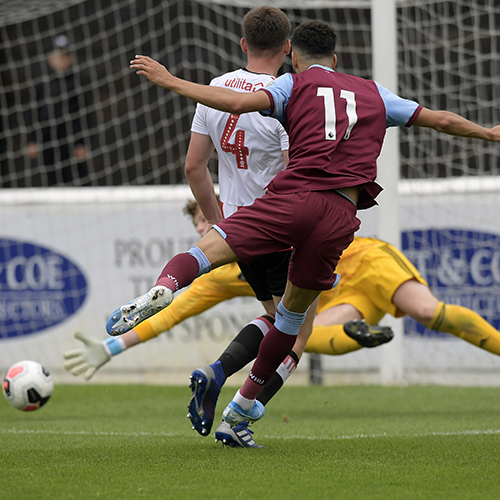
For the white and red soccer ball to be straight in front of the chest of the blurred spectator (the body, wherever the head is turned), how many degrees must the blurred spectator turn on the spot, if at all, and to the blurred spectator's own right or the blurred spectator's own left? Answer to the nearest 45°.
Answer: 0° — they already face it

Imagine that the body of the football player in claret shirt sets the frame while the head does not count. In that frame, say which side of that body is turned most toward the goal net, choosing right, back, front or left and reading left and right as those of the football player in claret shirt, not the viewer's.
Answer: front

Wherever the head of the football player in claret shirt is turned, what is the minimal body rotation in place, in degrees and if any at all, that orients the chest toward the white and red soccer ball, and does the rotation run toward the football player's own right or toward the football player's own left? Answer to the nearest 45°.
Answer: approximately 45° to the football player's own left

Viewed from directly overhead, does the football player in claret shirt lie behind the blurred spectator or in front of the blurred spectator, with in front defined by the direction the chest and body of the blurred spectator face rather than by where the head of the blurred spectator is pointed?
in front

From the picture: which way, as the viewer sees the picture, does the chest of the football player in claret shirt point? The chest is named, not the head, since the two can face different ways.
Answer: away from the camera

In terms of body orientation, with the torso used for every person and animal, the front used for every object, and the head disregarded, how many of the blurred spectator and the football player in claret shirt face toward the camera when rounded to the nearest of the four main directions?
1

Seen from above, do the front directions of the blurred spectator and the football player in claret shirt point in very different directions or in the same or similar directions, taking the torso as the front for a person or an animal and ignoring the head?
very different directions

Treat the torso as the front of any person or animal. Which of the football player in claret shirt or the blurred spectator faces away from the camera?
the football player in claret shirt

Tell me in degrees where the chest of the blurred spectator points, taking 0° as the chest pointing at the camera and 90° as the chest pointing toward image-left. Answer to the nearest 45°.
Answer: approximately 0°
